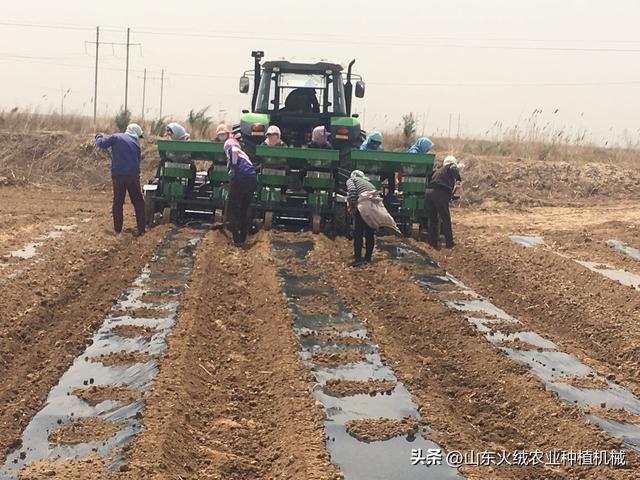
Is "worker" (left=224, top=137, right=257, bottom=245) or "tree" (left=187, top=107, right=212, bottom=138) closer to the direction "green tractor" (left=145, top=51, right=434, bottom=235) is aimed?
the tree

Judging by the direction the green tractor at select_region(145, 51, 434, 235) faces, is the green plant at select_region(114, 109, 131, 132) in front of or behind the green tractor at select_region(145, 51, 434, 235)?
in front

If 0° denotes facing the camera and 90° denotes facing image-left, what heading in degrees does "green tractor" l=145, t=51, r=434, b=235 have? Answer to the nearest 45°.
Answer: approximately 180°

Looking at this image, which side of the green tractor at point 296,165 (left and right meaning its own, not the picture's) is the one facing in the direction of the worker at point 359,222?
back

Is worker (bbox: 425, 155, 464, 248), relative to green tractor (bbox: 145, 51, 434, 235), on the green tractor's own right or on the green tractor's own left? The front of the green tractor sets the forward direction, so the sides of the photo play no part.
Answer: on the green tractor's own right

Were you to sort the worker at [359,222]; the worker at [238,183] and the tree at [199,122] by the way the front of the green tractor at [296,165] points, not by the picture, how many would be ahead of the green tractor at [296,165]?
1

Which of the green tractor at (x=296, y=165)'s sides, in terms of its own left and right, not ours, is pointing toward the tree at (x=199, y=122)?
front
